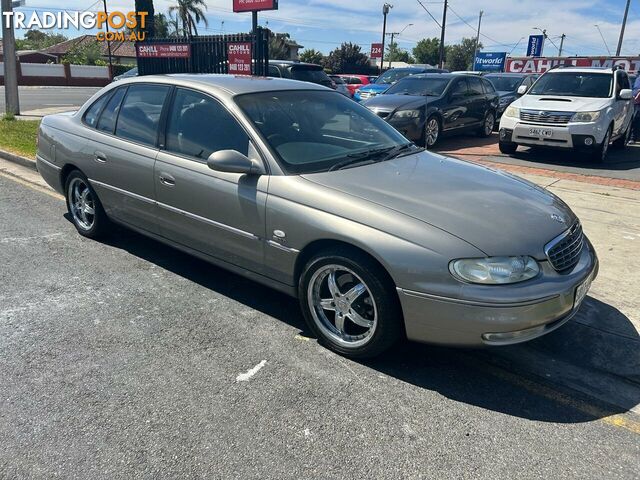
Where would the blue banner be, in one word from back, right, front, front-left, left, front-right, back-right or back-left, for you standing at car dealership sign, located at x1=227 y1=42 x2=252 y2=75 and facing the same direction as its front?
back-left

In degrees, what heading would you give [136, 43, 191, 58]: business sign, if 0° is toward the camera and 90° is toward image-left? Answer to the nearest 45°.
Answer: approximately 0°

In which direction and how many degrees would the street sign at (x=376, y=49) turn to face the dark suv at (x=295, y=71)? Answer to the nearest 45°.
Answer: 0° — it already faces it

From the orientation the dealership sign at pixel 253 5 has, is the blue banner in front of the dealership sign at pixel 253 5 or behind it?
behind
